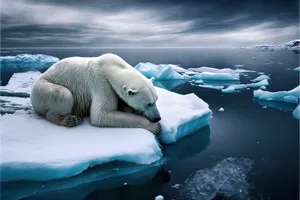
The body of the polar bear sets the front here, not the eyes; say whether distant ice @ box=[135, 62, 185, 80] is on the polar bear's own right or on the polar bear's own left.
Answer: on the polar bear's own left

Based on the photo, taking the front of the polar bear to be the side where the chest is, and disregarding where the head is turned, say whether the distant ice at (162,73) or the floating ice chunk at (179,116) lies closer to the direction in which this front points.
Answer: the floating ice chunk

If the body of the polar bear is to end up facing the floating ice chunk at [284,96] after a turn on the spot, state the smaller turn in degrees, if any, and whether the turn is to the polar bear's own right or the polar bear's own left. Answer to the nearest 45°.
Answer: approximately 45° to the polar bear's own left

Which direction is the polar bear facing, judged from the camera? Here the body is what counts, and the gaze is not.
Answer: to the viewer's right

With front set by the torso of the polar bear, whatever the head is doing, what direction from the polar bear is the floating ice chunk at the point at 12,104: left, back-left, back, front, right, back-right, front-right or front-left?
back-left
